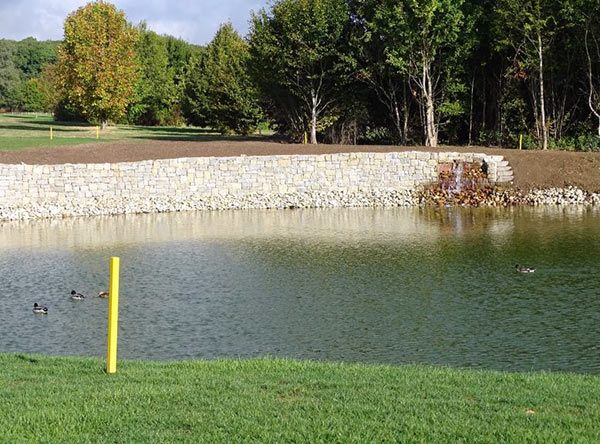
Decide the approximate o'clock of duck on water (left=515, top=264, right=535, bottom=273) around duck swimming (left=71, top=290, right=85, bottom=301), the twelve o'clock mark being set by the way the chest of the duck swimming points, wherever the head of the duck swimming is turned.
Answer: The duck on water is roughly at 6 o'clock from the duck swimming.

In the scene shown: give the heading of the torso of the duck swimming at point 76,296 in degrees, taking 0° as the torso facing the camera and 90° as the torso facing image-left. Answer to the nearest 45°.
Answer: approximately 90°

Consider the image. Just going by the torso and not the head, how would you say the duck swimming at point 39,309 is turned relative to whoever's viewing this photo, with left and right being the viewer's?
facing to the left of the viewer

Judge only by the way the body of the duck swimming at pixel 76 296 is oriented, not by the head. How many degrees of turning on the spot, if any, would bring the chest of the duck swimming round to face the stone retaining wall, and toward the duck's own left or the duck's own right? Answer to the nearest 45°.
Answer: approximately 90° to the duck's own right

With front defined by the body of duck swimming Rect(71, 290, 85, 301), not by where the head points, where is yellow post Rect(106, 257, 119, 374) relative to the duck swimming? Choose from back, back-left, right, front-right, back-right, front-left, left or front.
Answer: left

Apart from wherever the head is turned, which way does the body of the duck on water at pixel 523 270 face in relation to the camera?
to the viewer's left

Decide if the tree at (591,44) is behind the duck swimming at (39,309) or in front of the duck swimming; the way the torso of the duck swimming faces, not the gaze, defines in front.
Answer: behind

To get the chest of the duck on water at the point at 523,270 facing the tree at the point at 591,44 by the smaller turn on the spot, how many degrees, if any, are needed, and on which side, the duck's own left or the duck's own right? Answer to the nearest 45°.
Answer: approximately 90° to the duck's own right

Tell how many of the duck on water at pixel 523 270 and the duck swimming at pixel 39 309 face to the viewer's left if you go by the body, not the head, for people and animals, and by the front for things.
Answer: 2

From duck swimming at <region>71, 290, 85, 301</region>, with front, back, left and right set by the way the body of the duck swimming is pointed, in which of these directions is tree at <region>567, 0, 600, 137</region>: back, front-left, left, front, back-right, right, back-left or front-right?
back-right

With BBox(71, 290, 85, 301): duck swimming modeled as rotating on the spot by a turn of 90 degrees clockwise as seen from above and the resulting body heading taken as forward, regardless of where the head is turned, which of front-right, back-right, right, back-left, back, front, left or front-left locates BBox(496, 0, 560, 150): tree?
front-right
